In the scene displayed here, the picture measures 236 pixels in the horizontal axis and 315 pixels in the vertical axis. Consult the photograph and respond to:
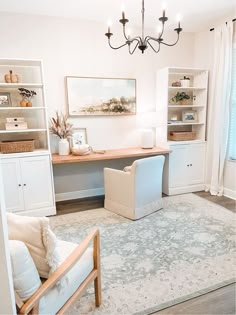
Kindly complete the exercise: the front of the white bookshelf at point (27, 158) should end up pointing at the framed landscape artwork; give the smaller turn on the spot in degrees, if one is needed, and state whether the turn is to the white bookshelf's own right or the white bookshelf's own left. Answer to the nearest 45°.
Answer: approximately 90° to the white bookshelf's own left

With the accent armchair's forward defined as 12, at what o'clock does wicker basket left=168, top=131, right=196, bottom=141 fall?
The wicker basket is roughly at 12 o'clock from the accent armchair.

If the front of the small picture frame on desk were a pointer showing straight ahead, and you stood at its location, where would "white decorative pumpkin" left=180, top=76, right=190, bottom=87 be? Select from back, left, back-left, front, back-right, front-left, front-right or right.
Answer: left

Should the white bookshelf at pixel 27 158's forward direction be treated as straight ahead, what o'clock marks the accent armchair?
The accent armchair is roughly at 12 o'clock from the white bookshelf.

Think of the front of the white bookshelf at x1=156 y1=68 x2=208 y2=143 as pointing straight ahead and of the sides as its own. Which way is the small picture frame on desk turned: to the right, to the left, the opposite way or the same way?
the same way

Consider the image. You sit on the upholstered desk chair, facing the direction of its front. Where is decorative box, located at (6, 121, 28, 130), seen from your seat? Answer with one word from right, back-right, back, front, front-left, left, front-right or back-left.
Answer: front-left

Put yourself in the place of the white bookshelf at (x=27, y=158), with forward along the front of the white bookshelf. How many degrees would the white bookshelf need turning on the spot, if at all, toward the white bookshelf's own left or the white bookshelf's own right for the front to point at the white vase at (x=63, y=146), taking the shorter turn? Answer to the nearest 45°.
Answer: approximately 90° to the white bookshelf's own left

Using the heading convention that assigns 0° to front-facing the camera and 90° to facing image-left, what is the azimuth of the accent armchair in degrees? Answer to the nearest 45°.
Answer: approximately 225°

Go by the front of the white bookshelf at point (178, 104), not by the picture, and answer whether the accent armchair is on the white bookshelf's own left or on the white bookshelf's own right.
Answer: on the white bookshelf's own right

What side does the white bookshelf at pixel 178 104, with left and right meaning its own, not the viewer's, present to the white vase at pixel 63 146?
right

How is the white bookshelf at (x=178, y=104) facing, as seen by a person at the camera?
facing the viewer and to the right of the viewer

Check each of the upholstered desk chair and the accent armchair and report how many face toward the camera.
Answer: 0

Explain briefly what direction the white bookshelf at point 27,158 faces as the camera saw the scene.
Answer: facing the viewer

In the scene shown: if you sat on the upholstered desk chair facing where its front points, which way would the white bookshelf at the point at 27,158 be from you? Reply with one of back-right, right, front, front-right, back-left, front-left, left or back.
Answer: front-left

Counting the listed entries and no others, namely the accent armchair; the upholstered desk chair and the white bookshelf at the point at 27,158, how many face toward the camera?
1

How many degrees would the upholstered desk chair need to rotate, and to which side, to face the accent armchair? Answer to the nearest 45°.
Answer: approximately 135° to its left

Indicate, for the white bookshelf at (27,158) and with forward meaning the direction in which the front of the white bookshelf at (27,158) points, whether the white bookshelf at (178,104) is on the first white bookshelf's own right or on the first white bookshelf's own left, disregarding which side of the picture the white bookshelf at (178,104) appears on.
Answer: on the first white bookshelf's own left

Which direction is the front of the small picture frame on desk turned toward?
toward the camera

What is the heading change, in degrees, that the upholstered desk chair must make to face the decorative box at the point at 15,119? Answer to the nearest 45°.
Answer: approximately 45° to its left

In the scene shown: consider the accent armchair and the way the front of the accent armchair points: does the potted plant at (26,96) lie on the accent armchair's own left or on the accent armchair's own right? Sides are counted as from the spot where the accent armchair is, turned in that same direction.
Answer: on the accent armchair's own left
